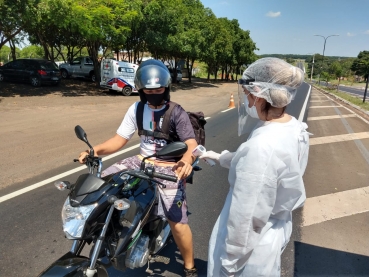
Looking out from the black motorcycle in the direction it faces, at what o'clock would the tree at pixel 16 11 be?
The tree is roughly at 4 o'clock from the black motorcycle.

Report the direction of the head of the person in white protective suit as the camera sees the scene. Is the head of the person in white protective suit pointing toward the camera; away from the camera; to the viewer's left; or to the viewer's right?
to the viewer's left

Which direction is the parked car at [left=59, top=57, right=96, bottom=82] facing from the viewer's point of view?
to the viewer's left

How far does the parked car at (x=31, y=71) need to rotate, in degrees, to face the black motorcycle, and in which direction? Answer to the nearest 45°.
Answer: approximately 135° to its left

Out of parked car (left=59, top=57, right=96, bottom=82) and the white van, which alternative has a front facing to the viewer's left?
the parked car

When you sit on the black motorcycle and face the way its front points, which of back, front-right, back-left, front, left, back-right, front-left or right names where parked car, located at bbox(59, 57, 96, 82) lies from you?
back-right

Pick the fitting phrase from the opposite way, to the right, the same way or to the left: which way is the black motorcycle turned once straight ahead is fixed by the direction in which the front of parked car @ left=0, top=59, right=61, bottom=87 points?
to the left

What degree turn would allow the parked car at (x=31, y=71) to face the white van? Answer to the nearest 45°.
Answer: approximately 180°

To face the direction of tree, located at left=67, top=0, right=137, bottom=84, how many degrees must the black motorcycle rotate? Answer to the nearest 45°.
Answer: approximately 135° to its right

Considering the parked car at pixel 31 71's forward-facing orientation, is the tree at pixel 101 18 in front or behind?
behind
